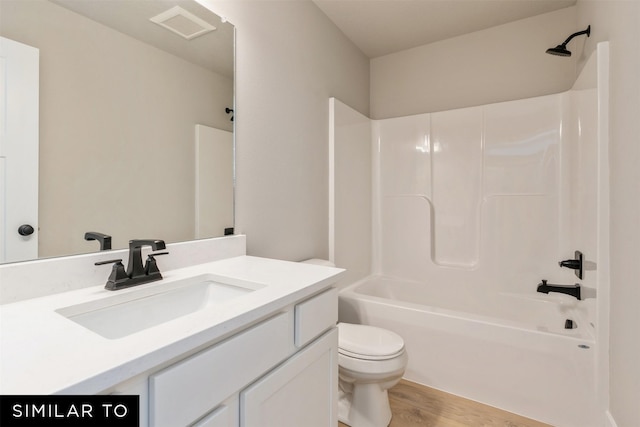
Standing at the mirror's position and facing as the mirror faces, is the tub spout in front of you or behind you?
in front

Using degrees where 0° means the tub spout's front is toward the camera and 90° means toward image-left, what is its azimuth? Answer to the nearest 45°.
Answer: approximately 90°

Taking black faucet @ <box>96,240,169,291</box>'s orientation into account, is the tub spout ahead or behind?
ahead

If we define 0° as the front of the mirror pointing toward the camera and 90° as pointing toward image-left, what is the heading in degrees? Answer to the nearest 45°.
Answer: approximately 315°

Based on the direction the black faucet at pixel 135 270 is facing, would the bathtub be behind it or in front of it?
in front

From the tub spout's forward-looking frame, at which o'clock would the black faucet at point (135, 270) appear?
The black faucet is roughly at 10 o'clock from the tub spout.

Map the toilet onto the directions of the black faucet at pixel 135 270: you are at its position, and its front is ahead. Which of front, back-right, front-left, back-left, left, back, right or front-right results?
front-left

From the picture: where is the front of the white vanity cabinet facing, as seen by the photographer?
facing the viewer and to the right of the viewer

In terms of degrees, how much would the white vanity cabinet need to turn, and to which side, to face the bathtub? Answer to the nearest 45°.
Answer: approximately 45° to its left

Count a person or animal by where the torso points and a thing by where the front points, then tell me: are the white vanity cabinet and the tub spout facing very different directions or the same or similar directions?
very different directions

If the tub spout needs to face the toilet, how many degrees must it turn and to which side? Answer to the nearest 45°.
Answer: approximately 45° to its left

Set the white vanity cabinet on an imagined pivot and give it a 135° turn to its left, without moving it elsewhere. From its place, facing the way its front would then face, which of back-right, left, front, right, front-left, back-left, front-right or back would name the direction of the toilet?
front-right
